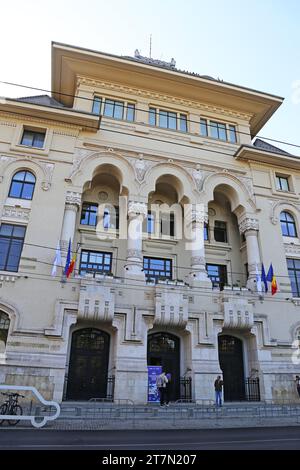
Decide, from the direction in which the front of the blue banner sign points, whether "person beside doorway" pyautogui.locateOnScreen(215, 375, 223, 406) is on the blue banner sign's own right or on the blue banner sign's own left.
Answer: on the blue banner sign's own left

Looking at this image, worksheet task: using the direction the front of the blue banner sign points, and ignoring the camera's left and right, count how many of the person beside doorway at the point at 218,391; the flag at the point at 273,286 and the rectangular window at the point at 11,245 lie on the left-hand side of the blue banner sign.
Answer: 2

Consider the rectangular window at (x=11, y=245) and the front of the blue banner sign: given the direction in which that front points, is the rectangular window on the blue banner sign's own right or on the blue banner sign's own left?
on the blue banner sign's own right

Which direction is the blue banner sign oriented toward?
toward the camera
